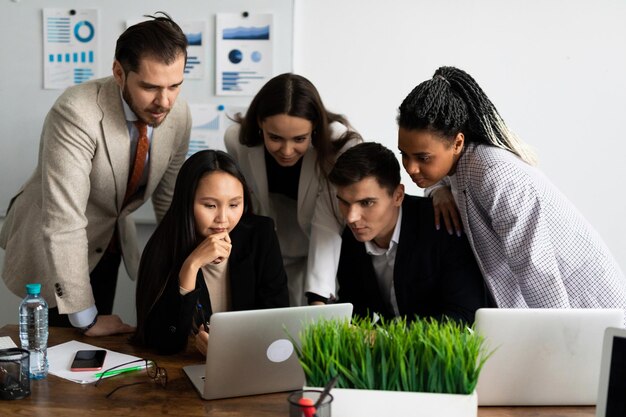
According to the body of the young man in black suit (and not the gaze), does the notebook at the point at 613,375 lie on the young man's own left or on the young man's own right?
on the young man's own left

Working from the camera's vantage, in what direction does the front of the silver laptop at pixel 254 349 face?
facing away from the viewer and to the left of the viewer

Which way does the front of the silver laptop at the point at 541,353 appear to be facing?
away from the camera

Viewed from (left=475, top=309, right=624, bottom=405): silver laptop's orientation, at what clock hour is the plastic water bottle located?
The plastic water bottle is roughly at 9 o'clock from the silver laptop.

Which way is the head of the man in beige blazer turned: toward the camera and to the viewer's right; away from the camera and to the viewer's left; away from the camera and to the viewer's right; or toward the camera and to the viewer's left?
toward the camera and to the viewer's right
